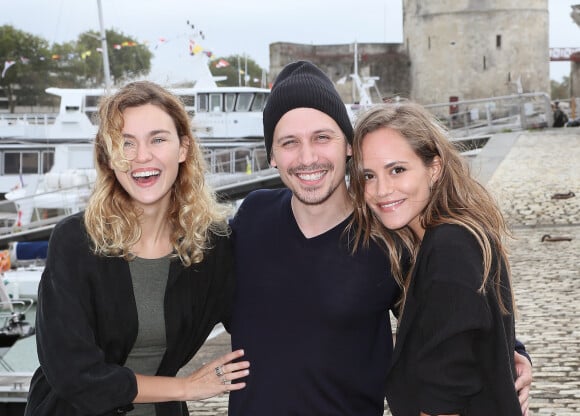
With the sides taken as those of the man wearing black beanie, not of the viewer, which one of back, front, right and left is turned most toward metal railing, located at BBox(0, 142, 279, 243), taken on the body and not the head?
back

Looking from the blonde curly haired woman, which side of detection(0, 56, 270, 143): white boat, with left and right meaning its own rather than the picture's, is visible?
right

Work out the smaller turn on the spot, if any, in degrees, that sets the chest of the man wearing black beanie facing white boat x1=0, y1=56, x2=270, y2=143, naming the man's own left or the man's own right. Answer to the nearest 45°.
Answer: approximately 180°

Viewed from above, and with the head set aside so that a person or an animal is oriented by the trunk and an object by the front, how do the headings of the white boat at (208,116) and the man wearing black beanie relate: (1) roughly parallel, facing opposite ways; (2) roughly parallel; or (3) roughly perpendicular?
roughly perpendicular

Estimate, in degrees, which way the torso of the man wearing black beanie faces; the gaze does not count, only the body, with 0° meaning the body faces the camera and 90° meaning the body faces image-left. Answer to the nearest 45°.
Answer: approximately 0°

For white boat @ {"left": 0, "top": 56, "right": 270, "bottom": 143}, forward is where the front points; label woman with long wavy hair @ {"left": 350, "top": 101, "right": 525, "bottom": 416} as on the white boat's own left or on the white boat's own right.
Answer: on the white boat's own right

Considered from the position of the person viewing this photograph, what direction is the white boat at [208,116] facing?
facing to the right of the viewer
